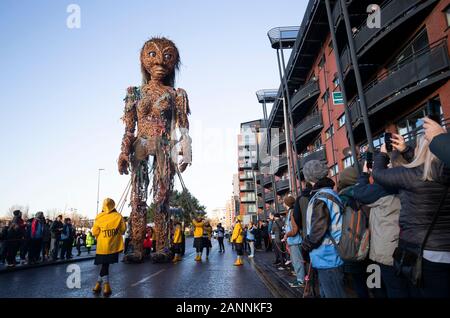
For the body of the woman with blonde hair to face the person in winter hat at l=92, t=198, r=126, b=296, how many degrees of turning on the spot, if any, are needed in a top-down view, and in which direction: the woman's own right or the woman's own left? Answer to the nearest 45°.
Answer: approximately 45° to the woman's own left

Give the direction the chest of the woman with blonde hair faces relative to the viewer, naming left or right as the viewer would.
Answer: facing away from the viewer and to the left of the viewer

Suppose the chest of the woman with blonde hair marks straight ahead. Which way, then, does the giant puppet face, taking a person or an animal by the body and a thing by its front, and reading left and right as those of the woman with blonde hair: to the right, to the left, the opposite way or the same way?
the opposite way

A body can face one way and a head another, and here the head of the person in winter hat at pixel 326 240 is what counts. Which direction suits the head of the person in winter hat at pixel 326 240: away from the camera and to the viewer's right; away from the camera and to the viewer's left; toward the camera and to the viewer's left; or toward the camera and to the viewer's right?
away from the camera and to the viewer's left

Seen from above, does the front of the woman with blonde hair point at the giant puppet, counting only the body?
yes

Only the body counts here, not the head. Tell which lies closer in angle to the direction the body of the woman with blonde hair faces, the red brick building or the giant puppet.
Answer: the giant puppet
